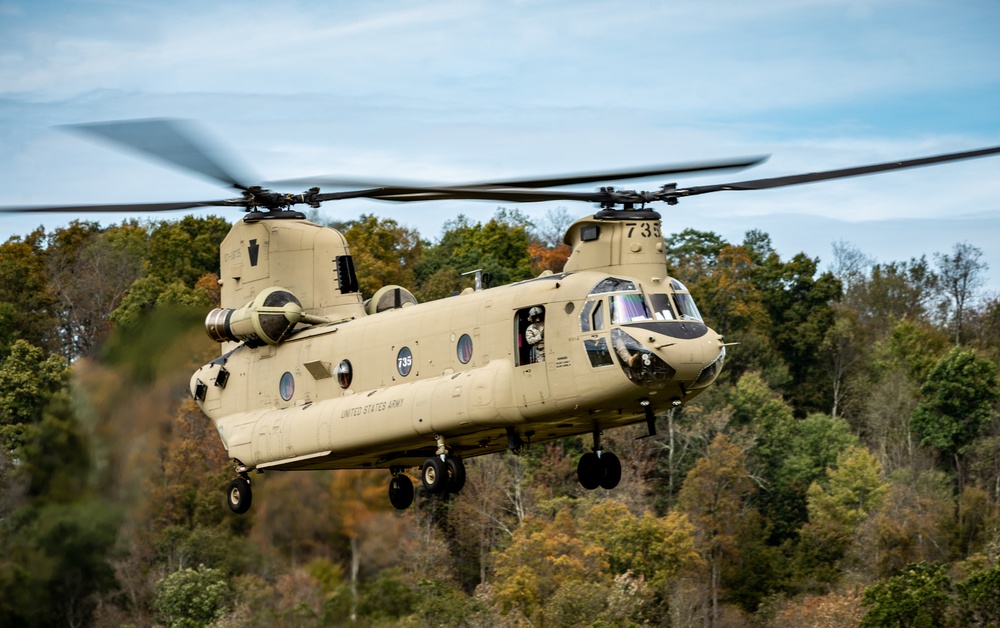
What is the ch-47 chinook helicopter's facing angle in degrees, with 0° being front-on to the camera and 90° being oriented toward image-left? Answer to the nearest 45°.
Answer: approximately 315°

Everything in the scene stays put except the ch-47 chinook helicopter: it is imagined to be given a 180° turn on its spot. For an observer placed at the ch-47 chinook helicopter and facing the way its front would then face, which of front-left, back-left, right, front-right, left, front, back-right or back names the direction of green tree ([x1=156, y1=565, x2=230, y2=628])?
front

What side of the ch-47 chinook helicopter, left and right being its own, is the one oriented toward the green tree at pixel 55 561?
back
